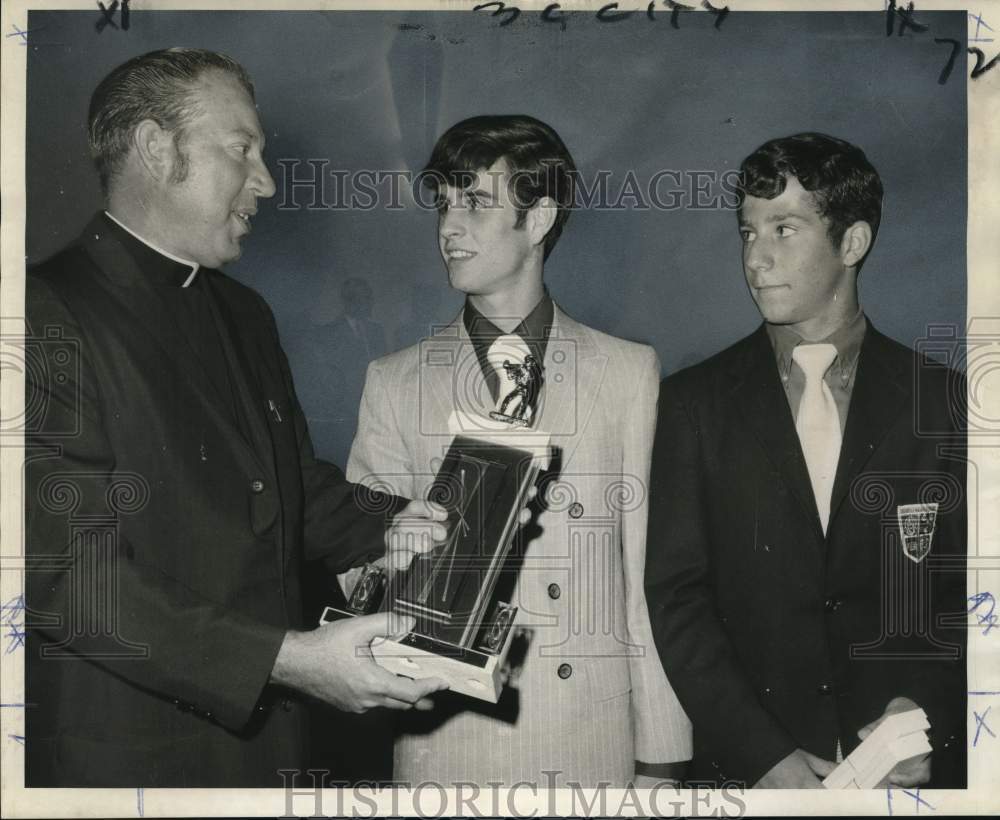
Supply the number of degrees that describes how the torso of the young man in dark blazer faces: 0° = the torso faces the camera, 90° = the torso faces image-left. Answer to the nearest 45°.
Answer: approximately 0°

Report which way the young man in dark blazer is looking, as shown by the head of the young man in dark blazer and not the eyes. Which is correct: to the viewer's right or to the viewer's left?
to the viewer's left
